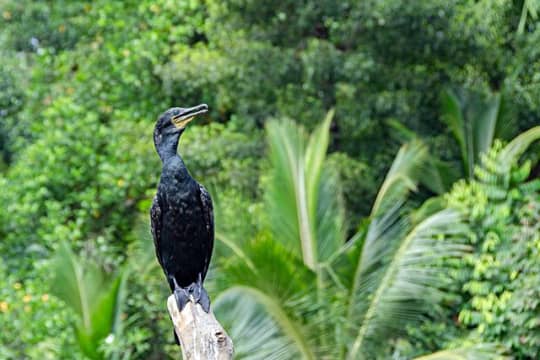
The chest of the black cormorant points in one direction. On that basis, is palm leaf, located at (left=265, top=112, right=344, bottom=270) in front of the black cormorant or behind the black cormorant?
behind

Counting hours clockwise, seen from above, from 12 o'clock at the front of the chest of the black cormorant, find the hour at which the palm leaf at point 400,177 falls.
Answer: The palm leaf is roughly at 7 o'clock from the black cormorant.

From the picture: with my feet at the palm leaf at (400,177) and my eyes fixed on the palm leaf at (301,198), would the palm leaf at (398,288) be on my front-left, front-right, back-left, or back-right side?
front-left

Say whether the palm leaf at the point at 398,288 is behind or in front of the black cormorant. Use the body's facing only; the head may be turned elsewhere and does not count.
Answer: behind

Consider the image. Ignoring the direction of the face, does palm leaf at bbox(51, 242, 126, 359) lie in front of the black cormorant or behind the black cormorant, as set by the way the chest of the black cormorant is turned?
behind

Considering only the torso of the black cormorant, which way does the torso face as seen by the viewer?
toward the camera

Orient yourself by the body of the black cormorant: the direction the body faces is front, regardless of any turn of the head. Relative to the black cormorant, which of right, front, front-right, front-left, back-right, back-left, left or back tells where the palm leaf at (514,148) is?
back-left
